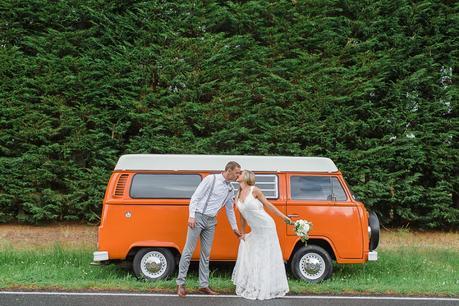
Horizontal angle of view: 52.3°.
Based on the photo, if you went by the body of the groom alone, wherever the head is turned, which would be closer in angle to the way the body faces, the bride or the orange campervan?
the bride

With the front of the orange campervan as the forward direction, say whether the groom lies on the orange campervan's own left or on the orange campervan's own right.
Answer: on the orange campervan's own right

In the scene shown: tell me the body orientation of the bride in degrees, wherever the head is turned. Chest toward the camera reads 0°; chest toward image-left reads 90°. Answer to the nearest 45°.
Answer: approximately 45°

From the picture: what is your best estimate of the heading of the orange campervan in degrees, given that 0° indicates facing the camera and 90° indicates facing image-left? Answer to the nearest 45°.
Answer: approximately 270°

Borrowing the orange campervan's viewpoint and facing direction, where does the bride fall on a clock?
The bride is roughly at 2 o'clock from the orange campervan.

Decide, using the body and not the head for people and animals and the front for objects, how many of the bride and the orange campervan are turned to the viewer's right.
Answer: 1

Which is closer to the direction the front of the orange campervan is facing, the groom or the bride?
the bride

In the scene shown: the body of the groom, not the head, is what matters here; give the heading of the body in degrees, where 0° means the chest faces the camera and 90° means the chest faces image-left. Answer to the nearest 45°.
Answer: approximately 315°

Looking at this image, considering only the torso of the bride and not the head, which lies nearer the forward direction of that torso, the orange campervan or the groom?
the groom

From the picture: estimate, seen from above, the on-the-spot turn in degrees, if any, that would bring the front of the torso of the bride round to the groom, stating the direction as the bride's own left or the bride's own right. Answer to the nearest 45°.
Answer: approximately 45° to the bride's own right

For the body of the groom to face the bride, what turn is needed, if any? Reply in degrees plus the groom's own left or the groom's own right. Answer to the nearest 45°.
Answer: approximately 45° to the groom's own left
